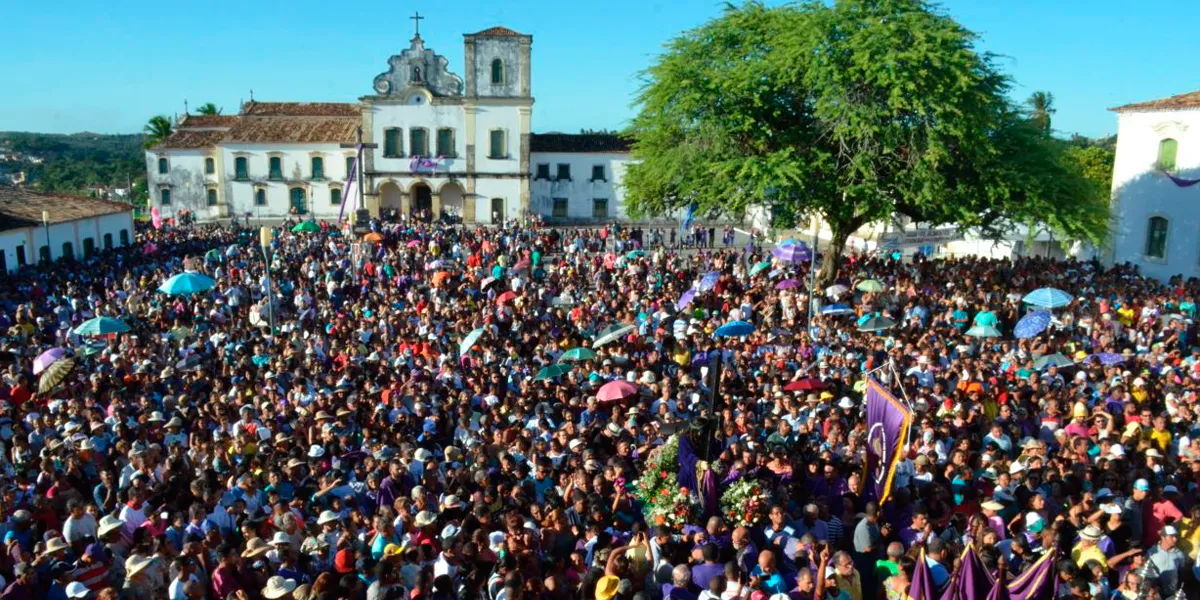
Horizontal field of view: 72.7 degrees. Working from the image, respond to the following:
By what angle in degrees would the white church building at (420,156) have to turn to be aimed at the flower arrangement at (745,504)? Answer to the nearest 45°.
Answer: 0° — it already faces it

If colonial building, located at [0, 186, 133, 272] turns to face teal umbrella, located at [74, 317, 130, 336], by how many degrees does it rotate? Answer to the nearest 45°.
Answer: approximately 45° to its right

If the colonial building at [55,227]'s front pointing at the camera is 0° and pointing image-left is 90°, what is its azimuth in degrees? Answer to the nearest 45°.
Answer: approximately 315°

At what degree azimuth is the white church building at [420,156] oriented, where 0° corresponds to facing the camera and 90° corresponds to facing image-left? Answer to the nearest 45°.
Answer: approximately 0°

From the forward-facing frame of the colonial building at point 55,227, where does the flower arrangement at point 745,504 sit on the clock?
The flower arrangement is roughly at 1 o'clock from the colonial building.

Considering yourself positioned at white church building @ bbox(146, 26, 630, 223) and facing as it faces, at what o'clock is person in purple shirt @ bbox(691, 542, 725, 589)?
The person in purple shirt is roughly at 12 o'clock from the white church building.

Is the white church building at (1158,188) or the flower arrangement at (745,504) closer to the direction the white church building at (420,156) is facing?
the flower arrangement

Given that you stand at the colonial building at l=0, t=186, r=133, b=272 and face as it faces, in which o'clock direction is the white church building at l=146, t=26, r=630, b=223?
The white church building is roughly at 10 o'clock from the colonial building.

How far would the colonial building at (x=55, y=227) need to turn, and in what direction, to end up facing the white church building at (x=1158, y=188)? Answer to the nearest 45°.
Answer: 0° — it already faces it

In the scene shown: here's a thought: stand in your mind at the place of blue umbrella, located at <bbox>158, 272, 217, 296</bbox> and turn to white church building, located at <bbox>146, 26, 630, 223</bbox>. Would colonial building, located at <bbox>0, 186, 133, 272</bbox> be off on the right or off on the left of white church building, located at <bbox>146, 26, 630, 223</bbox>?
left

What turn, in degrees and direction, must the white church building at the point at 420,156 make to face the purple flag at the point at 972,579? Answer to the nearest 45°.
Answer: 0° — it already faces it

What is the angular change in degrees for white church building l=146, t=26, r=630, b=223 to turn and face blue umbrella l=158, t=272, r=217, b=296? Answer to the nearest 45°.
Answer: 0° — it already faces it
